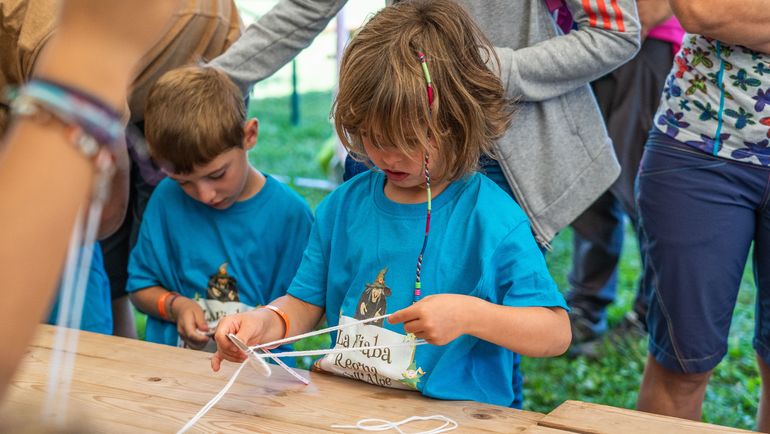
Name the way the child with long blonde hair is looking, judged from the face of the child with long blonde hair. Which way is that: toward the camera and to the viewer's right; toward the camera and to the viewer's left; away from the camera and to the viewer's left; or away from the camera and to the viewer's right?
toward the camera and to the viewer's left

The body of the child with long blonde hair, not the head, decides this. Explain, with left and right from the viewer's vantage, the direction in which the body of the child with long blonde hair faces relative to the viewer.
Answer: facing the viewer and to the left of the viewer
